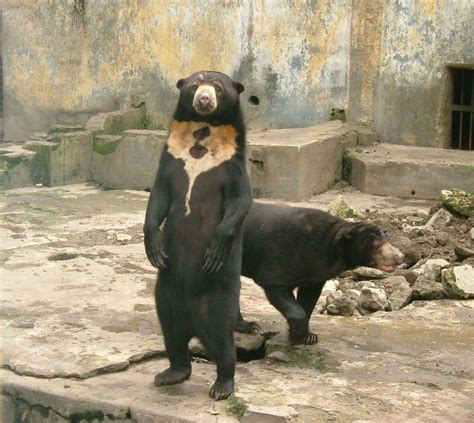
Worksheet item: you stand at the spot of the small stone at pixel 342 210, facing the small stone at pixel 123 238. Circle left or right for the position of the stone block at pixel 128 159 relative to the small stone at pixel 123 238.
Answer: right

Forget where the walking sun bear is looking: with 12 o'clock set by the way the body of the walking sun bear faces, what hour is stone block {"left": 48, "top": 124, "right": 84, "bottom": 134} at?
The stone block is roughly at 8 o'clock from the walking sun bear.

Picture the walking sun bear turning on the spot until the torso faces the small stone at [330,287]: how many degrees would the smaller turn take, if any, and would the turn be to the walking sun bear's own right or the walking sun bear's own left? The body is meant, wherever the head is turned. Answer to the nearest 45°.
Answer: approximately 90° to the walking sun bear's own left

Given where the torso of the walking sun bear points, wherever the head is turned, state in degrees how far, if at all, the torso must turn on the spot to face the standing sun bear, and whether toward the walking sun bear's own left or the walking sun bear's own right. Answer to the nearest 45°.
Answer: approximately 135° to the walking sun bear's own right

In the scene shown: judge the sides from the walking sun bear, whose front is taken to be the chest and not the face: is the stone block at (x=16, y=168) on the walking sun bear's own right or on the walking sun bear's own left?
on the walking sun bear's own left

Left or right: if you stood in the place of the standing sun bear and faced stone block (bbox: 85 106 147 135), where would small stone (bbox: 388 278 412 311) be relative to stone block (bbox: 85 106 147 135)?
right

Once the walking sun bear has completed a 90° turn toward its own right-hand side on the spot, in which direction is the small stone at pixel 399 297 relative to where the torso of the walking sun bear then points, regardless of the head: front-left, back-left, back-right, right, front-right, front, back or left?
back-left

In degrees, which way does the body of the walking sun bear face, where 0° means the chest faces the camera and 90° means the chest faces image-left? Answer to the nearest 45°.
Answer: approximately 270°

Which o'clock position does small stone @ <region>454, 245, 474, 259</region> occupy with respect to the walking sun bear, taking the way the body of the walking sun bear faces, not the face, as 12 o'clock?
The small stone is roughly at 10 o'clock from the walking sun bear.

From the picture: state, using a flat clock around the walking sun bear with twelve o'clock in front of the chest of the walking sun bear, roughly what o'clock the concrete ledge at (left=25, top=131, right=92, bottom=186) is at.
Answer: The concrete ledge is roughly at 8 o'clock from the walking sun bear.

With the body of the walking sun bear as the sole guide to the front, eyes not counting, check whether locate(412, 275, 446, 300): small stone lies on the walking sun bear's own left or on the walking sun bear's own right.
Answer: on the walking sun bear's own left

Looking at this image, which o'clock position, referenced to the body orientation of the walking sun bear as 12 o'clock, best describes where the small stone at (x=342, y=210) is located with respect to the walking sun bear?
The small stone is roughly at 9 o'clock from the walking sun bear.

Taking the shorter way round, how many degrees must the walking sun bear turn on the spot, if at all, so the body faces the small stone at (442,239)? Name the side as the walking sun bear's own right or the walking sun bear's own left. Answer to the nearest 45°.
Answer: approximately 45° to the walking sun bear's own left

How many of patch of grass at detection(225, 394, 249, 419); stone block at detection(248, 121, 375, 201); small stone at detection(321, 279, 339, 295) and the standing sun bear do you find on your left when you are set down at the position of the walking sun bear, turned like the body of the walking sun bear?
2
